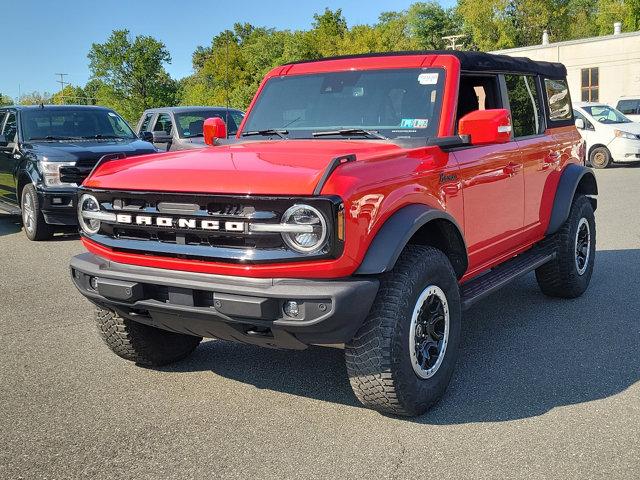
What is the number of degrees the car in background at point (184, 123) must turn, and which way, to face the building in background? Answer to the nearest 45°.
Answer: approximately 90° to its left

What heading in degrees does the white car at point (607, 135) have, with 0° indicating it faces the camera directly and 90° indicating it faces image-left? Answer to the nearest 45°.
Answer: approximately 315°

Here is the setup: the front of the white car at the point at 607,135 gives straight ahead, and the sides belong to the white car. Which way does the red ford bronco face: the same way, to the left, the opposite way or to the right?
to the right

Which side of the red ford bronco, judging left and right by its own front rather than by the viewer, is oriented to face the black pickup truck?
right

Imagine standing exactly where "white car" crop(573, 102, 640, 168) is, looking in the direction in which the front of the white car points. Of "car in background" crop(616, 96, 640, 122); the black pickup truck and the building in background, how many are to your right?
1

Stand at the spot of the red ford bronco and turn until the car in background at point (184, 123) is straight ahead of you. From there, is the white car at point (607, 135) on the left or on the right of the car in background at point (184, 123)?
right

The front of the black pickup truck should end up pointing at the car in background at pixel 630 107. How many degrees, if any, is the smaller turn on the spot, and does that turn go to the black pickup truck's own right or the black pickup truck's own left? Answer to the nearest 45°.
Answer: approximately 90° to the black pickup truck's own left

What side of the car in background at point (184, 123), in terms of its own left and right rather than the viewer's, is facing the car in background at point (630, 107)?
left

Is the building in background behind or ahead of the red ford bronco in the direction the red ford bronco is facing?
behind

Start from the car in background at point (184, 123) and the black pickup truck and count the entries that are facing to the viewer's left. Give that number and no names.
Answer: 0

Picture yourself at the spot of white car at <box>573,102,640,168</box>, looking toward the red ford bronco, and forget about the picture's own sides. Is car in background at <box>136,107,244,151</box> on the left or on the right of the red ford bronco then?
right

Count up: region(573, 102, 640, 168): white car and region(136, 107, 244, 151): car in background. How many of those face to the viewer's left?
0

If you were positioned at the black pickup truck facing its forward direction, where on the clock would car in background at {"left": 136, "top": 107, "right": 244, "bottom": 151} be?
The car in background is roughly at 9 o'clock from the black pickup truck.

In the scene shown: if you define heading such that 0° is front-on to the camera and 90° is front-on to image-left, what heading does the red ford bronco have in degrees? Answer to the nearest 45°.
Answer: approximately 45°
